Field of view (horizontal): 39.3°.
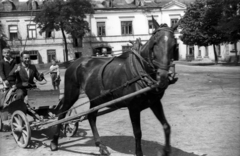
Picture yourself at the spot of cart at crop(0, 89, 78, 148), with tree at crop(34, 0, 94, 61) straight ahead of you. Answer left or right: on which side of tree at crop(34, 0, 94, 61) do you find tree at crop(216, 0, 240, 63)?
right

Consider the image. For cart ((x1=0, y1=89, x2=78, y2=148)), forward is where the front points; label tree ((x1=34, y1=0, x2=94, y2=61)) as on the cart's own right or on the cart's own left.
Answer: on the cart's own left

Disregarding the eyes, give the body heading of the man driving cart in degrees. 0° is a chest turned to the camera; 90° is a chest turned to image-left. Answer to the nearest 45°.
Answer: approximately 315°

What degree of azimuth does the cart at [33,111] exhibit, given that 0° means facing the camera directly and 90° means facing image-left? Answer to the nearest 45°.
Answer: approximately 315°

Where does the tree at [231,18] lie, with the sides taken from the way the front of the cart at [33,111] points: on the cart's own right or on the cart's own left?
on the cart's own left

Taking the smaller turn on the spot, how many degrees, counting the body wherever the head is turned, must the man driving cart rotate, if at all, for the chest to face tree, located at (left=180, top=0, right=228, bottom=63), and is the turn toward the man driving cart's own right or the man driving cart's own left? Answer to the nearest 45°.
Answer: approximately 90° to the man driving cart's own left

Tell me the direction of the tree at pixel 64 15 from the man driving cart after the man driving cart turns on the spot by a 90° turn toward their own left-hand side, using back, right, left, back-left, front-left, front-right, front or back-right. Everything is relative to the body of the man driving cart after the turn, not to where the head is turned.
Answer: front-left

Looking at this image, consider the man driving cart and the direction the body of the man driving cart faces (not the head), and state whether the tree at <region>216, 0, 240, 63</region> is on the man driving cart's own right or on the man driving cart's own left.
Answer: on the man driving cart's own left
